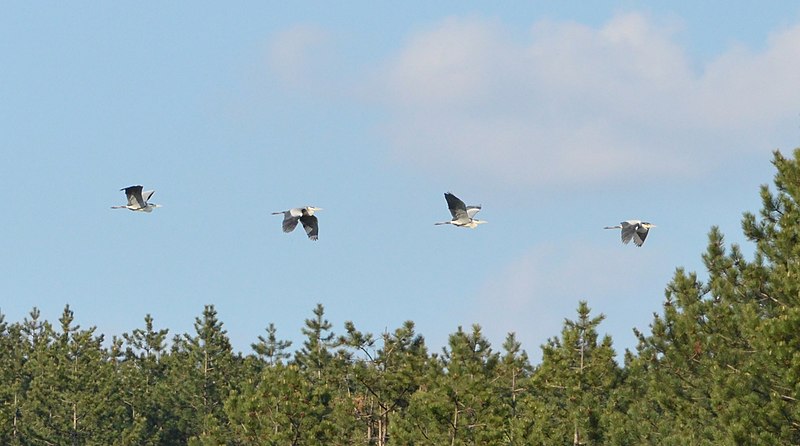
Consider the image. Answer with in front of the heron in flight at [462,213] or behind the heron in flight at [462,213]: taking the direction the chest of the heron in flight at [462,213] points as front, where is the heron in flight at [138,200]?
behind

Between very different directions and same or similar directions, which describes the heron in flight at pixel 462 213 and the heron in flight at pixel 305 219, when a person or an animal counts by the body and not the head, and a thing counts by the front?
same or similar directions

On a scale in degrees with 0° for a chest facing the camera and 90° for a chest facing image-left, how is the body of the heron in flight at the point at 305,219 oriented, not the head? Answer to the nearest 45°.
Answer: approximately 270°

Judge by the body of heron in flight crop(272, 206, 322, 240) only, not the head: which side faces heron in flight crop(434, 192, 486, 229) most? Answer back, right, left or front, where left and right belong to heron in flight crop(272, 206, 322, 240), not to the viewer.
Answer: front

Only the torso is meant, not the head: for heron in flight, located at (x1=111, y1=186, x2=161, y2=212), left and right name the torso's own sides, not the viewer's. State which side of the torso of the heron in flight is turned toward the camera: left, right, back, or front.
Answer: right

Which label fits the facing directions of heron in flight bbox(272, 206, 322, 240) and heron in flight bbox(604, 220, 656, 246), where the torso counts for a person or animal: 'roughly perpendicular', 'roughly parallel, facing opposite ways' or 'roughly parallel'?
roughly parallel

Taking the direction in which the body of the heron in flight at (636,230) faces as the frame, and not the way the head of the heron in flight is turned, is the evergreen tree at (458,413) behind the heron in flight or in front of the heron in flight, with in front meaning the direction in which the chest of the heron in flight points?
behind

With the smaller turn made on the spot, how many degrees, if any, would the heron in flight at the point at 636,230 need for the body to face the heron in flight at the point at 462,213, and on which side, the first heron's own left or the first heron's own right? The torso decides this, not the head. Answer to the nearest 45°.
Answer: approximately 135° to the first heron's own right

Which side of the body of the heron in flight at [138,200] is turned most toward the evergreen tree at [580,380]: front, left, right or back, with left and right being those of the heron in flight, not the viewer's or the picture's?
front

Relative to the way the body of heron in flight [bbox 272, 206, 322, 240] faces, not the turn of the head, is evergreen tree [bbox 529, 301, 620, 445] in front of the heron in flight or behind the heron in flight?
in front

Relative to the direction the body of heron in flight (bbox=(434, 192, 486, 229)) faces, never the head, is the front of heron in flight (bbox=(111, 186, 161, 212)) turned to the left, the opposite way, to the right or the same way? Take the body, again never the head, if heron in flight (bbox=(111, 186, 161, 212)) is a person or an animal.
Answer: the same way

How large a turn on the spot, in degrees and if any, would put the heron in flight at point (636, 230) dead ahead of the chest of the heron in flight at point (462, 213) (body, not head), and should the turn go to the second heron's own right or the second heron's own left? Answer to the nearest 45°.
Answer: approximately 45° to the second heron's own left

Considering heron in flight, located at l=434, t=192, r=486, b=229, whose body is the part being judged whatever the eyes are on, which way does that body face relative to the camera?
to the viewer's right

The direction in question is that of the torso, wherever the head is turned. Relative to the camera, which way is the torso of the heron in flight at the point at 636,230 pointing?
to the viewer's right

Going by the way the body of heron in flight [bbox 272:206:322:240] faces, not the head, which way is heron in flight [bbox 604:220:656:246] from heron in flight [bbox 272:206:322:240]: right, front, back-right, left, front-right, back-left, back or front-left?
front
